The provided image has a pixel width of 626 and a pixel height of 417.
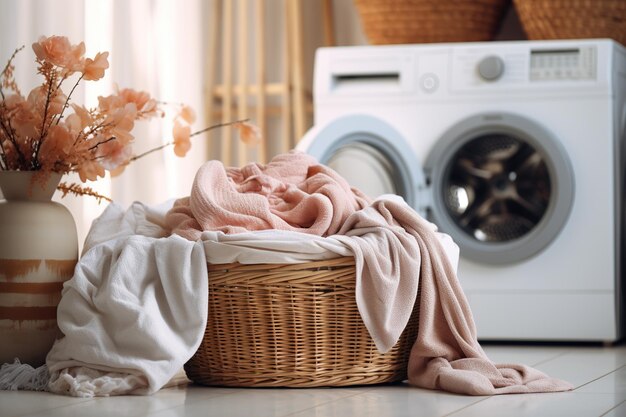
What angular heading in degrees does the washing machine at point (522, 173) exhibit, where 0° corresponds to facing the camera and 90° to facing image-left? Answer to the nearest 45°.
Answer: approximately 0°

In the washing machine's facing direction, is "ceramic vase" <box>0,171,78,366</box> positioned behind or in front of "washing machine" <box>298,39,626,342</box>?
in front

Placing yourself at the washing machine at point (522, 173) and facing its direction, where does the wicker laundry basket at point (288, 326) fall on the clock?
The wicker laundry basket is roughly at 1 o'clock from the washing machine.

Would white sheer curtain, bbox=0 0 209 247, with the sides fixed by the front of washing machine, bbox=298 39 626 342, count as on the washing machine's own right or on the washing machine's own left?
on the washing machine's own right

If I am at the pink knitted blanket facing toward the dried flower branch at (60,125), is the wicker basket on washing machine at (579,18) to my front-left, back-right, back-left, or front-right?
back-right

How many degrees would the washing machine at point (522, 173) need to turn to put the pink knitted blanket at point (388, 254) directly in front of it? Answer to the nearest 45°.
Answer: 0° — it already faces it

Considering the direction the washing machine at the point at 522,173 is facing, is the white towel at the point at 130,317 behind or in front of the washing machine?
in front

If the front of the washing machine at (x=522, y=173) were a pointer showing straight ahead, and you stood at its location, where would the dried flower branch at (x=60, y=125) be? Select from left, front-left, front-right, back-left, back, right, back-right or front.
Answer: front-right

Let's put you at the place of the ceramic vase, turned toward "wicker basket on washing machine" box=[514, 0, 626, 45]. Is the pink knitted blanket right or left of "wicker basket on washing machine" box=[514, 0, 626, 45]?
right
